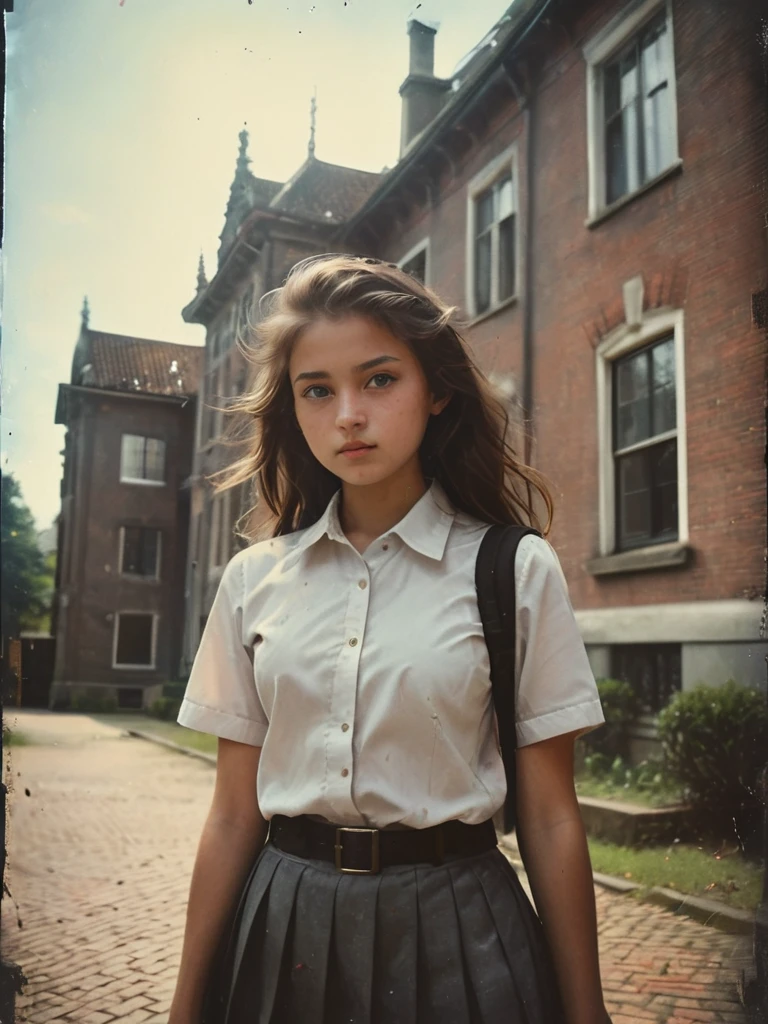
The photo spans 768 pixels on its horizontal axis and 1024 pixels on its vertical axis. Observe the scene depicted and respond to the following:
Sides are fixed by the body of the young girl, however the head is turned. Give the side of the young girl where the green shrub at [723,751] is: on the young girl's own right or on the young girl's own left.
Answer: on the young girl's own left

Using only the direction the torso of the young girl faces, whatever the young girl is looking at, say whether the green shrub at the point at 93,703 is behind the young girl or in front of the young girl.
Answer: behind

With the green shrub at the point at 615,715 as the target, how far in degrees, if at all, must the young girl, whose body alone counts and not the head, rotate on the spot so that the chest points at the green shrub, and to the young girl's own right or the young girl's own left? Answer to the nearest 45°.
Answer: approximately 135° to the young girl's own left

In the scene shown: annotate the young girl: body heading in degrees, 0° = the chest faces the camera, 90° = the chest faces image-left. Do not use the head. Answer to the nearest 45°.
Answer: approximately 0°

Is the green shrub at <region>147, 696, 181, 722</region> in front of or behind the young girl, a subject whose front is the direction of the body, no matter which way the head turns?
behind

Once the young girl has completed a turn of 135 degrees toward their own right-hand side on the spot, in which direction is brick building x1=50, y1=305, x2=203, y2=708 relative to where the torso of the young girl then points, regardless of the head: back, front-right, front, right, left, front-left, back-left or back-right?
front
